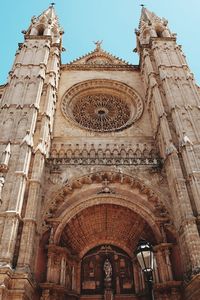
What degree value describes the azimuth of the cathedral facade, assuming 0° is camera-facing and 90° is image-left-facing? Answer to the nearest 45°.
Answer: approximately 0°
